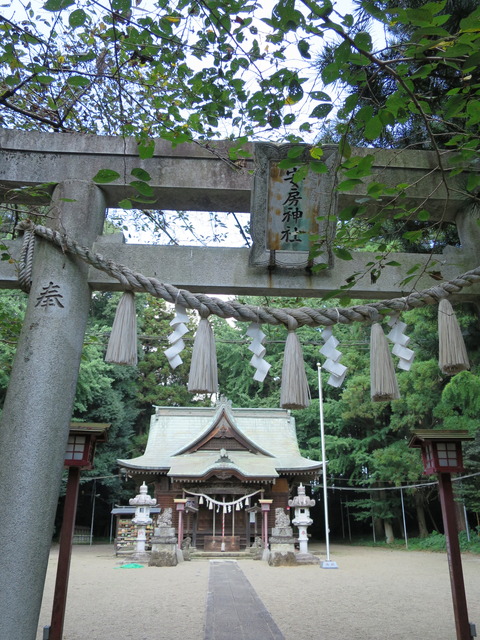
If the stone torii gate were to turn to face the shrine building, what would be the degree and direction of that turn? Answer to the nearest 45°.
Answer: approximately 180°

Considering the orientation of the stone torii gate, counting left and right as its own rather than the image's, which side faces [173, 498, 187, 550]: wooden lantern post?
back

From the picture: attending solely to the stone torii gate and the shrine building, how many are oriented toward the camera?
2

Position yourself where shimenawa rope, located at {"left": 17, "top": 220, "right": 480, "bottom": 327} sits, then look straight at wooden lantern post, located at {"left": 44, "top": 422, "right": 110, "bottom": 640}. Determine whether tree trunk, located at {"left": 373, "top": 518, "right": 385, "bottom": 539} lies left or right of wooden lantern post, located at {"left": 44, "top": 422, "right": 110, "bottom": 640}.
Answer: right

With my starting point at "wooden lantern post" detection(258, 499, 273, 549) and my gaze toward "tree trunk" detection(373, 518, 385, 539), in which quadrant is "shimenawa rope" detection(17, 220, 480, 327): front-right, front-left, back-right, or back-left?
back-right

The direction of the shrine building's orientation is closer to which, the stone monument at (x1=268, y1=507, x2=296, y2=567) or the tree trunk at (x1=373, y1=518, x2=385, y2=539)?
the stone monument

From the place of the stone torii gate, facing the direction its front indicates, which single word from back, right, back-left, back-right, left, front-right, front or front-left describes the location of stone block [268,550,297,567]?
back

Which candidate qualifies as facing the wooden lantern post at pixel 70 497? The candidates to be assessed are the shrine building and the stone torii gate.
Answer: the shrine building

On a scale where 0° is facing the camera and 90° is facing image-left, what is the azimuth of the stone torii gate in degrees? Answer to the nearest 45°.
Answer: approximately 0°

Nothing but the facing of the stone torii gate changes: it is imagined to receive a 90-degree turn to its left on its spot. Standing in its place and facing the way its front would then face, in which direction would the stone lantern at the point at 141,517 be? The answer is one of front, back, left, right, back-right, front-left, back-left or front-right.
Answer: left
